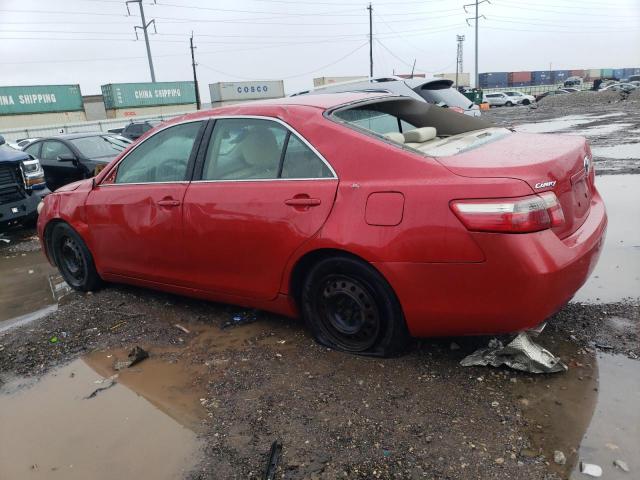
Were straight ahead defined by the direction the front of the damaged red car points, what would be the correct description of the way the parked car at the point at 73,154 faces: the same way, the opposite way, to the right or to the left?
the opposite way

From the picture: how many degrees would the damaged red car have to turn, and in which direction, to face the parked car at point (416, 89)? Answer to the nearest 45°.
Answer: approximately 45° to its right

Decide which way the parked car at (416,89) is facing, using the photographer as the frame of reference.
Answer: facing away from the viewer and to the left of the viewer

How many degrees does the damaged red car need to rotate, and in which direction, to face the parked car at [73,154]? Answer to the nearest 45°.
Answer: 0° — it already faces it

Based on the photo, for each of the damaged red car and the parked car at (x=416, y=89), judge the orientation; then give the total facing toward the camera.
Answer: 0

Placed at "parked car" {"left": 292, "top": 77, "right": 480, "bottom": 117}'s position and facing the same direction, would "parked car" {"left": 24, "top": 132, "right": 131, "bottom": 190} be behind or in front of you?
in front

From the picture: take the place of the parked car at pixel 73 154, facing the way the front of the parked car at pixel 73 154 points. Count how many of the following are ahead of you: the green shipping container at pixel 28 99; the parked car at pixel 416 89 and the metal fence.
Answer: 1

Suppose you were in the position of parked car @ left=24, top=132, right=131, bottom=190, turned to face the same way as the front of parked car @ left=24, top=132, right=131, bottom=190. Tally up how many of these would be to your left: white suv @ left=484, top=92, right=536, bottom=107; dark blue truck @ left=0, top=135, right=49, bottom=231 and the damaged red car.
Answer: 1

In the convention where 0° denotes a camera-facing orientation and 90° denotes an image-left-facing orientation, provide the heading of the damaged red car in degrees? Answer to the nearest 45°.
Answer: approximately 135°

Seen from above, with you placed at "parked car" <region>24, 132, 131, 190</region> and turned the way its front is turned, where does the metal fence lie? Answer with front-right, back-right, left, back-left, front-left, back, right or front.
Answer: back-left

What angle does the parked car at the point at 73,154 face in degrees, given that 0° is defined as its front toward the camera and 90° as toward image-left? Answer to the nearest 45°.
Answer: approximately 315°

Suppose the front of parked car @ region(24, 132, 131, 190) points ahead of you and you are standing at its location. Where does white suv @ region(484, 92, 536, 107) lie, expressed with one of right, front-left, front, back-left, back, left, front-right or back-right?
left

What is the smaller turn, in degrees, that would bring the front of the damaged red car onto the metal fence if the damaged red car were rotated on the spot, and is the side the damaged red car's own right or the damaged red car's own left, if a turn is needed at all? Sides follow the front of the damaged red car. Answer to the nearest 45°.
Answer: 0° — it already faces it

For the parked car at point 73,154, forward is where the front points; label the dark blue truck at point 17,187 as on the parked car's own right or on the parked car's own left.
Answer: on the parked car's own right
